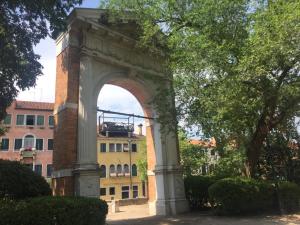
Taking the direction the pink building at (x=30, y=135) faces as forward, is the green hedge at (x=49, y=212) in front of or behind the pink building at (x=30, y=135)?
in front

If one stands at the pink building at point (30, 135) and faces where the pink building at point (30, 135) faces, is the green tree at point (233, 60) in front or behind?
in front

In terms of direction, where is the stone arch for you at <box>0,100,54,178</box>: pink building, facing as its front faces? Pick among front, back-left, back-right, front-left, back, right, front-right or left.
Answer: front

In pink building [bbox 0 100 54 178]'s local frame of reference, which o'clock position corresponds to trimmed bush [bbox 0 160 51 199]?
The trimmed bush is roughly at 12 o'clock from the pink building.

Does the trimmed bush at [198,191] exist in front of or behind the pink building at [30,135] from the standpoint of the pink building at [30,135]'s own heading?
in front

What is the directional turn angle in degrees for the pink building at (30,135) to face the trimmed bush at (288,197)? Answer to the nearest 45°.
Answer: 0° — it already faces it

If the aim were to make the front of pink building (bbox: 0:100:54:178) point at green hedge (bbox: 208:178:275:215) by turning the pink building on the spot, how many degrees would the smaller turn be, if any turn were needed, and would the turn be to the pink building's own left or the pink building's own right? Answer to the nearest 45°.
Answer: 0° — it already faces it

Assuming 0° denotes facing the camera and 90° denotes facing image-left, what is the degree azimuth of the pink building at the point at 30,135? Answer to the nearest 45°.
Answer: approximately 0°

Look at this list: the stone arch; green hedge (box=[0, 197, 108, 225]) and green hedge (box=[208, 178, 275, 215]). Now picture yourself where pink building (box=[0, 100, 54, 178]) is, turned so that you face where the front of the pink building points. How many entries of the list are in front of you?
3

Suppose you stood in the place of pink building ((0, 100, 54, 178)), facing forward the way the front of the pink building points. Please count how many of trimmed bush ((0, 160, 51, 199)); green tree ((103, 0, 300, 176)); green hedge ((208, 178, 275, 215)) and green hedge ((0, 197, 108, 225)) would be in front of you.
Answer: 4

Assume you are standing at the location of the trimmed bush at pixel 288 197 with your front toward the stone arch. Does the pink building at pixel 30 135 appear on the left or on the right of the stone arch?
right

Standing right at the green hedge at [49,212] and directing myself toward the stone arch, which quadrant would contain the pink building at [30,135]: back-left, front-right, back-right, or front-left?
front-left
